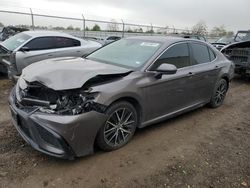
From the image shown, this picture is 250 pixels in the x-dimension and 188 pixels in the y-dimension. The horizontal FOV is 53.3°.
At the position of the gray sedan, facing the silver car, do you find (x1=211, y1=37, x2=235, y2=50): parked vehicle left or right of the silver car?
right

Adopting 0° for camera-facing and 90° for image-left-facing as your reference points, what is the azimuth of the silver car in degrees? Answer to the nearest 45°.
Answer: approximately 45°

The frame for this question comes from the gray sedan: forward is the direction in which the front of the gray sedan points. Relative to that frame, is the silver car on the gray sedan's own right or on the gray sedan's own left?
on the gray sedan's own right

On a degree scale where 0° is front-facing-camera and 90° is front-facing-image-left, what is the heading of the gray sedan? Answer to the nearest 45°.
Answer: approximately 45°

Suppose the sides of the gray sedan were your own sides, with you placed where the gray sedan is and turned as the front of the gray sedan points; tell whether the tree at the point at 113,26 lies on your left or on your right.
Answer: on your right

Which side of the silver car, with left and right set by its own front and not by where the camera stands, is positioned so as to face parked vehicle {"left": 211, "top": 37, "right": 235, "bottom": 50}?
back

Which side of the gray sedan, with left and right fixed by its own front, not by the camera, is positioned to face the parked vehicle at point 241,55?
back

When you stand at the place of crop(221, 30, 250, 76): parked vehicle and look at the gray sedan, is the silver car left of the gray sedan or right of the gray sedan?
right
